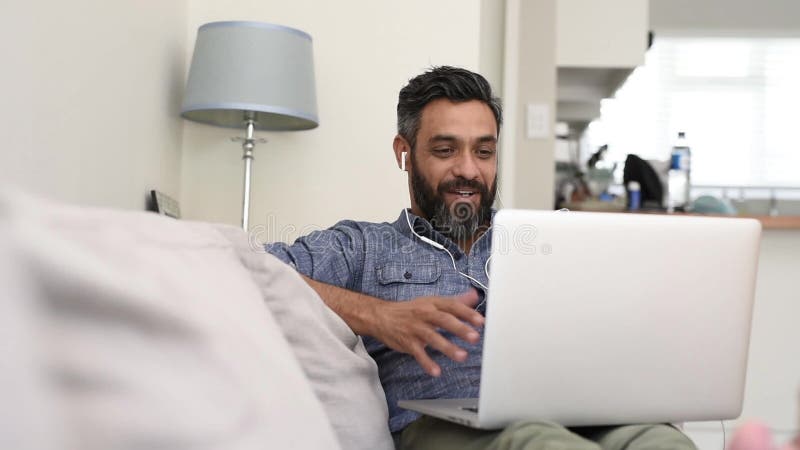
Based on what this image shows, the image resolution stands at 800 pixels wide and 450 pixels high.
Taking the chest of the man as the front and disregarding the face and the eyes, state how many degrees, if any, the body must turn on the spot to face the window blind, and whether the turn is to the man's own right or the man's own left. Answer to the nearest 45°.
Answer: approximately 135° to the man's own left

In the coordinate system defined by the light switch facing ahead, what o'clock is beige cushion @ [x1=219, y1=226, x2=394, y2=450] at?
The beige cushion is roughly at 12 o'clock from the light switch.

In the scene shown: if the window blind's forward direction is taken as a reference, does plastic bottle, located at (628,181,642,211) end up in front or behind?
in front

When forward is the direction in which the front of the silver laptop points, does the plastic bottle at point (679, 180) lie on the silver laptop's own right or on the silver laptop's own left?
on the silver laptop's own right

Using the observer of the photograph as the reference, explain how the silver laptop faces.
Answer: facing away from the viewer and to the left of the viewer

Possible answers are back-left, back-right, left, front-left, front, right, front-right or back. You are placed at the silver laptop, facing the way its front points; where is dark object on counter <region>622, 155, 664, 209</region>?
front-right

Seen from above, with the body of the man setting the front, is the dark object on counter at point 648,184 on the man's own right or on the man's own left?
on the man's own left

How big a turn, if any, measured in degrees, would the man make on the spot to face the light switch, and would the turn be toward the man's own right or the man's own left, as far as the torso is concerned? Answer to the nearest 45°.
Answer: approximately 135° to the man's own left

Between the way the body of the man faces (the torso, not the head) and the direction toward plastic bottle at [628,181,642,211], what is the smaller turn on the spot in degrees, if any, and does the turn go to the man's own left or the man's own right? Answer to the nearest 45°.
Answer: approximately 135° to the man's own left
